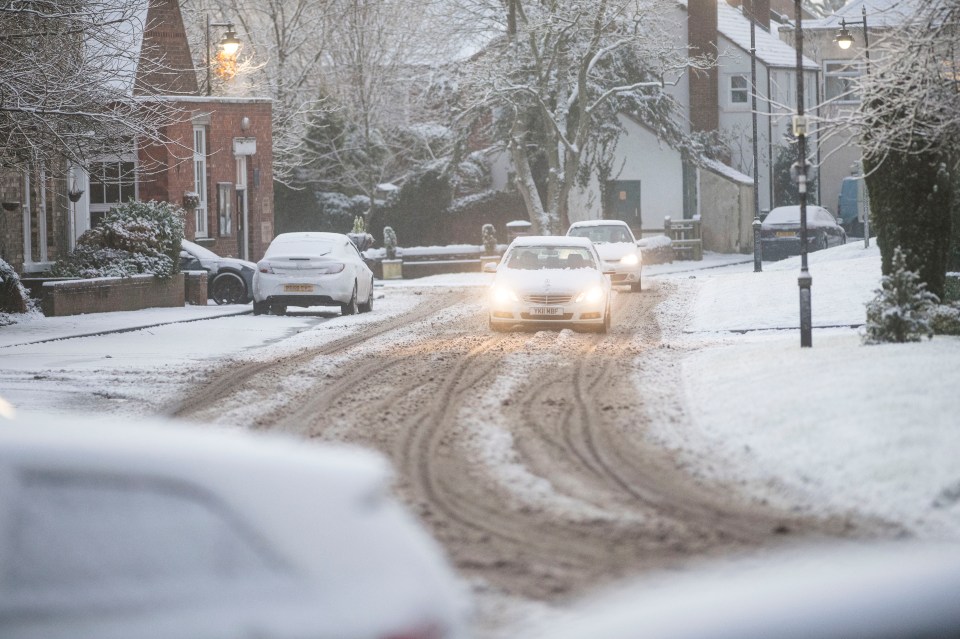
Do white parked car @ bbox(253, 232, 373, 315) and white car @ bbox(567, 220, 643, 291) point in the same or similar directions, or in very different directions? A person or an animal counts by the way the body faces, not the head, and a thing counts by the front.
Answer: very different directions

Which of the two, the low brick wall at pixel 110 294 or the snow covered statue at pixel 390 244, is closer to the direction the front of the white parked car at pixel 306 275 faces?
the snow covered statue

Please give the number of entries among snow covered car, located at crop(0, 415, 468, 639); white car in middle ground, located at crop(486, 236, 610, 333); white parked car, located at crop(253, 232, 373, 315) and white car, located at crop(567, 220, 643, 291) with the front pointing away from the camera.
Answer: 1

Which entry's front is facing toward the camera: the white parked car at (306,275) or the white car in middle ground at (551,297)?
the white car in middle ground

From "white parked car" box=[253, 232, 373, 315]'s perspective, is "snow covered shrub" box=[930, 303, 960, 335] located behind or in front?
behind

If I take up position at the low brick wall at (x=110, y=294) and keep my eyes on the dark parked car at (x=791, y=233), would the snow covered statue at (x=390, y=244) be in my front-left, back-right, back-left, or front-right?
front-left

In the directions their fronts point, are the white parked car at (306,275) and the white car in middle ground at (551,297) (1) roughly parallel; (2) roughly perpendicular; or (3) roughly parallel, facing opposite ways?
roughly parallel, facing opposite ways

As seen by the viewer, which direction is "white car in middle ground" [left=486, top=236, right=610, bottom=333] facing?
toward the camera

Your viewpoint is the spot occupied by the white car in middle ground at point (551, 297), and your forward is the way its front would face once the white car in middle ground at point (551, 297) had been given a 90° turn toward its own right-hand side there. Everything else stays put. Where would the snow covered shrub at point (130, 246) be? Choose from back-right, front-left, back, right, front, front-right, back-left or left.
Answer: front-right

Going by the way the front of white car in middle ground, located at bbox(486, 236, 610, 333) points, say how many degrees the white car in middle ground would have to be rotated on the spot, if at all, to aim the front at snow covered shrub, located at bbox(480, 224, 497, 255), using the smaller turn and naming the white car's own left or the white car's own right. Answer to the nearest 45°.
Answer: approximately 180°

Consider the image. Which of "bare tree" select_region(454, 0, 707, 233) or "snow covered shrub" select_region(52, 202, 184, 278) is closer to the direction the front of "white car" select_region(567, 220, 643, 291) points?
the snow covered shrub

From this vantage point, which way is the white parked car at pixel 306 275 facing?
away from the camera

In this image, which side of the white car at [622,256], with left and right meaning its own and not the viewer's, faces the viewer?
front
